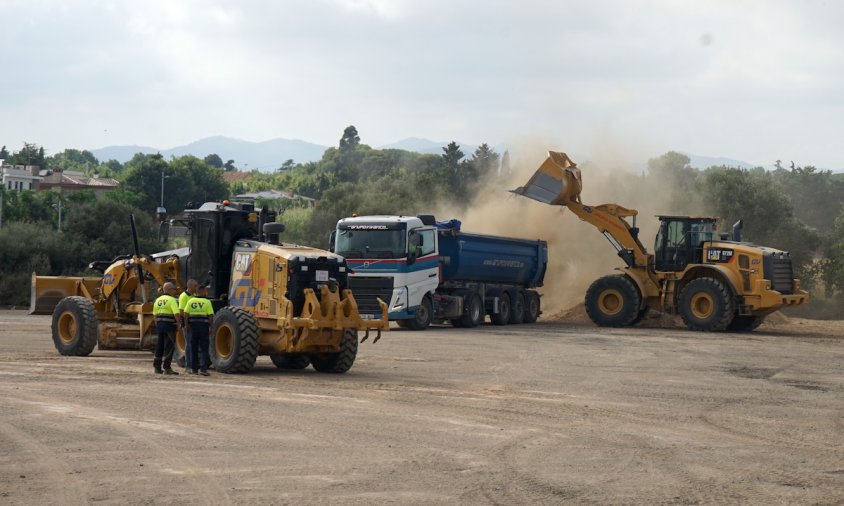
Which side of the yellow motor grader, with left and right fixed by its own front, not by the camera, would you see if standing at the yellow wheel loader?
right

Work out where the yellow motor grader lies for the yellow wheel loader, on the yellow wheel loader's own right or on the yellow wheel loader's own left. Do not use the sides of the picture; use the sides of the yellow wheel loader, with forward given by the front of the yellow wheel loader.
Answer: on the yellow wheel loader's own left

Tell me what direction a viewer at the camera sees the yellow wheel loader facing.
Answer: facing away from the viewer and to the left of the viewer

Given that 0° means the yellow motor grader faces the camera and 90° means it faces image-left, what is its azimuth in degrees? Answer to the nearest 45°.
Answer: approximately 135°
